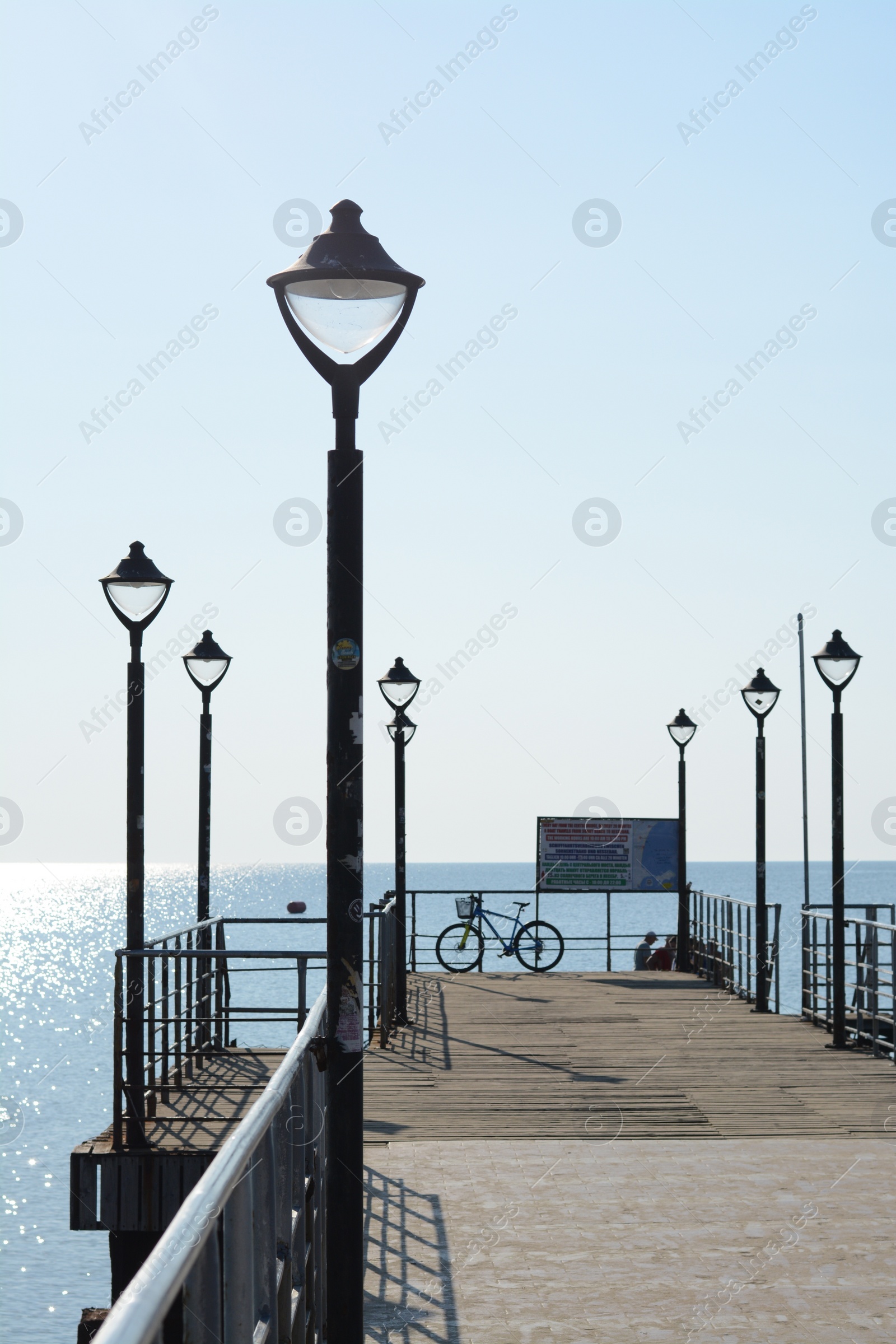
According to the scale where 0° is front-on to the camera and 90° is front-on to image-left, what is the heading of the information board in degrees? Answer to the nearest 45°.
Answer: approximately 0°

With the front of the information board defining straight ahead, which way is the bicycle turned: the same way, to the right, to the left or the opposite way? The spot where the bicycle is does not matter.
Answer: to the right

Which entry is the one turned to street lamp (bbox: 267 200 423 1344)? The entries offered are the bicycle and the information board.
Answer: the information board

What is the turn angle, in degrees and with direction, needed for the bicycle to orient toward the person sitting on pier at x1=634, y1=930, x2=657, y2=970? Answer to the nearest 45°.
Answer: approximately 135° to its right

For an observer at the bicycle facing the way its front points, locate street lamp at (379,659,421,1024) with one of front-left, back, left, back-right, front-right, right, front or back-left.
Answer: left

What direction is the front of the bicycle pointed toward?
to the viewer's left

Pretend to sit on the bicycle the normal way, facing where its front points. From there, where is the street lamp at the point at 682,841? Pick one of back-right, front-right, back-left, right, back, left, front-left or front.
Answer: back

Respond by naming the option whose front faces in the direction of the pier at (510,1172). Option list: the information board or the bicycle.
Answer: the information board

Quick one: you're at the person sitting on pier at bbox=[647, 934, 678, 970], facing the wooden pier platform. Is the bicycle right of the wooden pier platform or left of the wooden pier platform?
right
